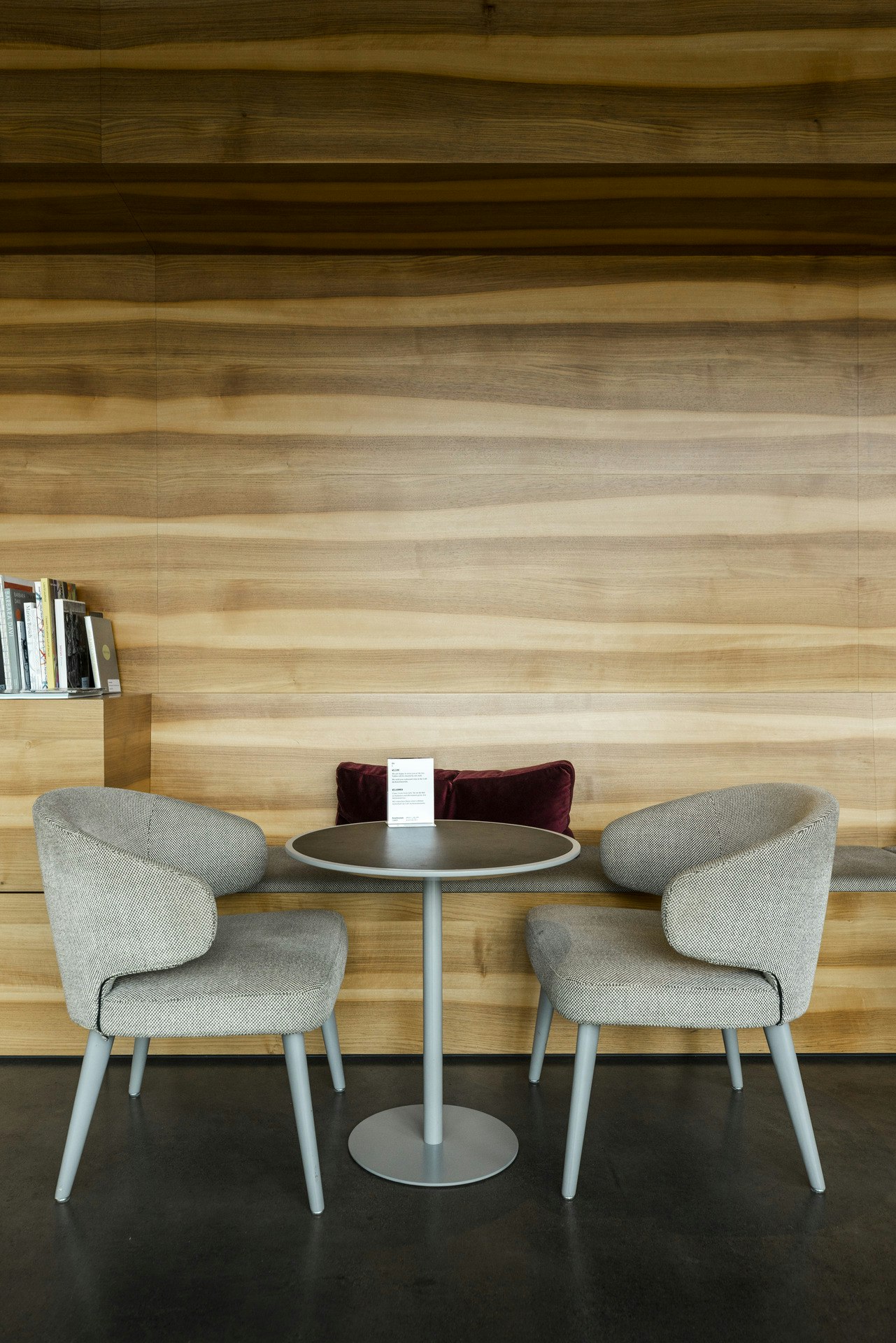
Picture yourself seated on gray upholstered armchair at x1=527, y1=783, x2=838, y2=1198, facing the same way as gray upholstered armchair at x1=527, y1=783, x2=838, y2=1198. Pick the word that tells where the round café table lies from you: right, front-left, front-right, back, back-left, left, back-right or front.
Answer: front

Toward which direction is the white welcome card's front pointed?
toward the camera

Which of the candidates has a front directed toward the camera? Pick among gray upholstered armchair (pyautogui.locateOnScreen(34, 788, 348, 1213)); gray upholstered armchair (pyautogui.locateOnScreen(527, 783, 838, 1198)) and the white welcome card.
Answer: the white welcome card

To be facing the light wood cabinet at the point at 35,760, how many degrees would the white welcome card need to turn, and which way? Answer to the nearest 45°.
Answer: approximately 90° to its right

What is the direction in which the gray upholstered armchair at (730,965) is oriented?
to the viewer's left

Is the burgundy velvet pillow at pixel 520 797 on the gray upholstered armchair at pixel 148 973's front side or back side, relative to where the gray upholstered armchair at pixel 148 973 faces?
on the front side

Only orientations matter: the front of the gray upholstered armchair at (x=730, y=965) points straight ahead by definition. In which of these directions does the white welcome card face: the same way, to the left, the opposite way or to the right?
to the left

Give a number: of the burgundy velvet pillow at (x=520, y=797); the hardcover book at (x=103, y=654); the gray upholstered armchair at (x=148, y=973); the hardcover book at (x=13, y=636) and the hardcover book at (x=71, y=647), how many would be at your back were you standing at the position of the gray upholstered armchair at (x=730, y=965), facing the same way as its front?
0

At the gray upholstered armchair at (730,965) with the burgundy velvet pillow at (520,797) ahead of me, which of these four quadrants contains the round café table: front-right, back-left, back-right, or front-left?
front-left

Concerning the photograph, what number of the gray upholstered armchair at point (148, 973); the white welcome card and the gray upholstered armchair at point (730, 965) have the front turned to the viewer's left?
1

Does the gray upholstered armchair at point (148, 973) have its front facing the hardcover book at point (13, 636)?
no

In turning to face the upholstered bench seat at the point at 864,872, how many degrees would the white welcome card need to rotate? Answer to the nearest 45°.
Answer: approximately 90° to its left

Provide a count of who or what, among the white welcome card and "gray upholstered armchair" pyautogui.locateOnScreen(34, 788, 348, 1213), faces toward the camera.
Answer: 1

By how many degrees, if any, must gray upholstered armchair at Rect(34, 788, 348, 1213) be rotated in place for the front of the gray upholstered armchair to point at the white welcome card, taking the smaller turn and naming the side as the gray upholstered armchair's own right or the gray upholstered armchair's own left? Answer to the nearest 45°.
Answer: approximately 45° to the gray upholstered armchair's own left

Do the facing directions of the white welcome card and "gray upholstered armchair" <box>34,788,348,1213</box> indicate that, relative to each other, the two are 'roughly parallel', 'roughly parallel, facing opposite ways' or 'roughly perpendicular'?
roughly perpendicular

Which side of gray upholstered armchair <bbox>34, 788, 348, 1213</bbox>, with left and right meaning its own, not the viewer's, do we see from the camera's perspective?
right
